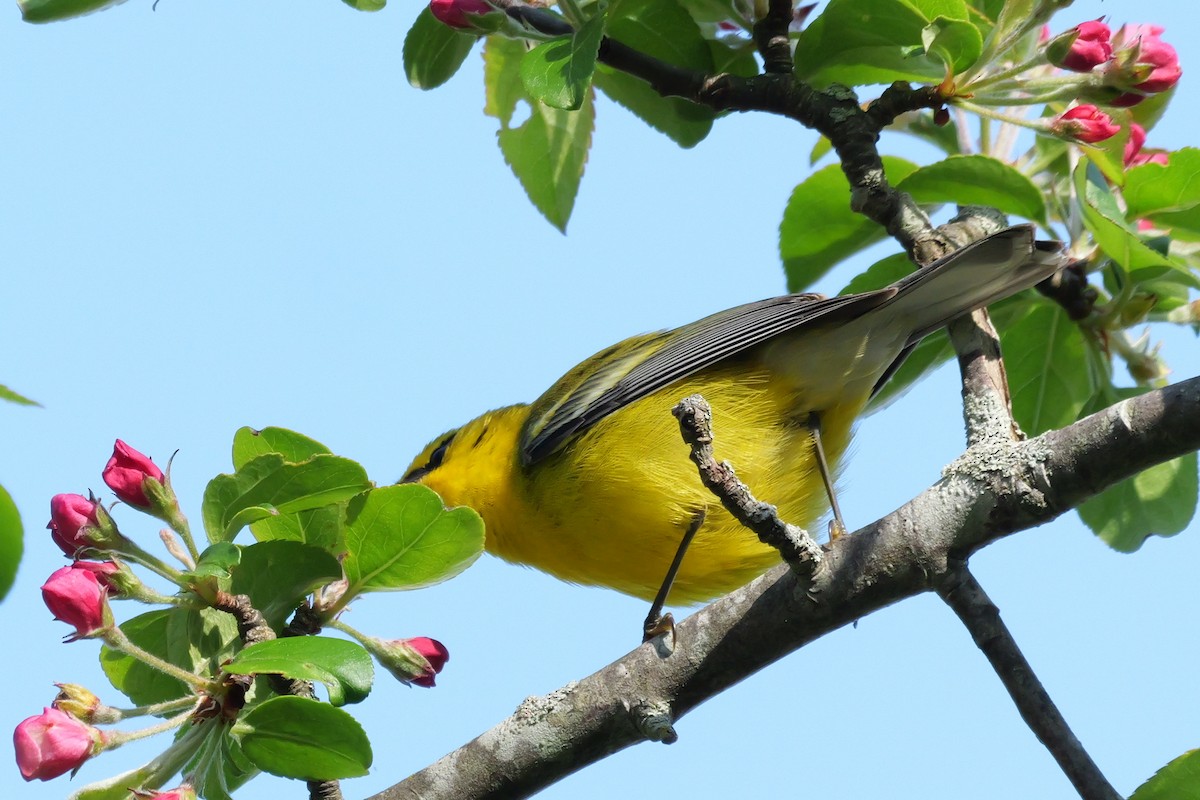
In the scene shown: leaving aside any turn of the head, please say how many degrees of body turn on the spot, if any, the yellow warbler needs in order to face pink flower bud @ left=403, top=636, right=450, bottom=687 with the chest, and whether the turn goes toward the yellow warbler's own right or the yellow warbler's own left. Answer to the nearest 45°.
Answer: approximately 45° to the yellow warbler's own left

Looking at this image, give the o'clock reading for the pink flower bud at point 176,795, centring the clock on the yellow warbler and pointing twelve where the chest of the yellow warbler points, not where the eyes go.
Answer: The pink flower bud is roughly at 12 o'clock from the yellow warbler.

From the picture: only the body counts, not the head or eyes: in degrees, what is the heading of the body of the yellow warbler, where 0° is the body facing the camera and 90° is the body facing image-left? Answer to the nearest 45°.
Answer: approximately 90°

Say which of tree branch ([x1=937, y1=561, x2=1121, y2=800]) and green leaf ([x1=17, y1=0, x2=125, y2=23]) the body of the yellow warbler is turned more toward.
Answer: the green leaf
